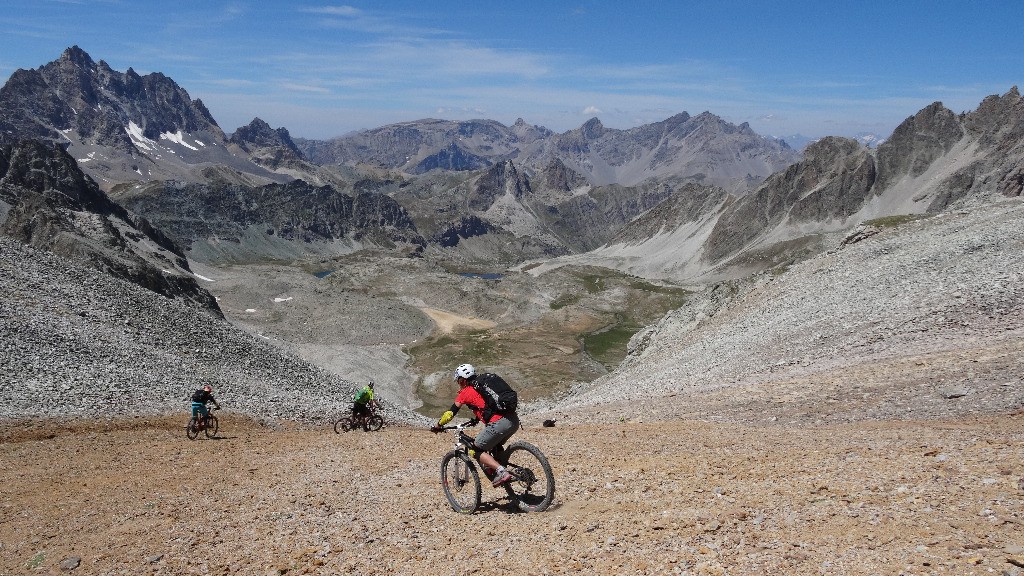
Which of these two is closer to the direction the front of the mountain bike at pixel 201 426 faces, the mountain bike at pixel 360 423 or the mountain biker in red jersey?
the mountain bike

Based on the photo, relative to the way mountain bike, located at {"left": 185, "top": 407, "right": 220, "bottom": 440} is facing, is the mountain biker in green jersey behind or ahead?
ahead

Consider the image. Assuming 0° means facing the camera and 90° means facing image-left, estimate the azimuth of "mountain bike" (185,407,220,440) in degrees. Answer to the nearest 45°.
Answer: approximately 225°

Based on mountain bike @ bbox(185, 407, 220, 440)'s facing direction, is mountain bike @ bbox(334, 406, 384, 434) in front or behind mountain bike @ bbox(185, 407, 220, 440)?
in front

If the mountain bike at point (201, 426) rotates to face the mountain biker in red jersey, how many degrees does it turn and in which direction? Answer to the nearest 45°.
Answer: approximately 135° to its right
